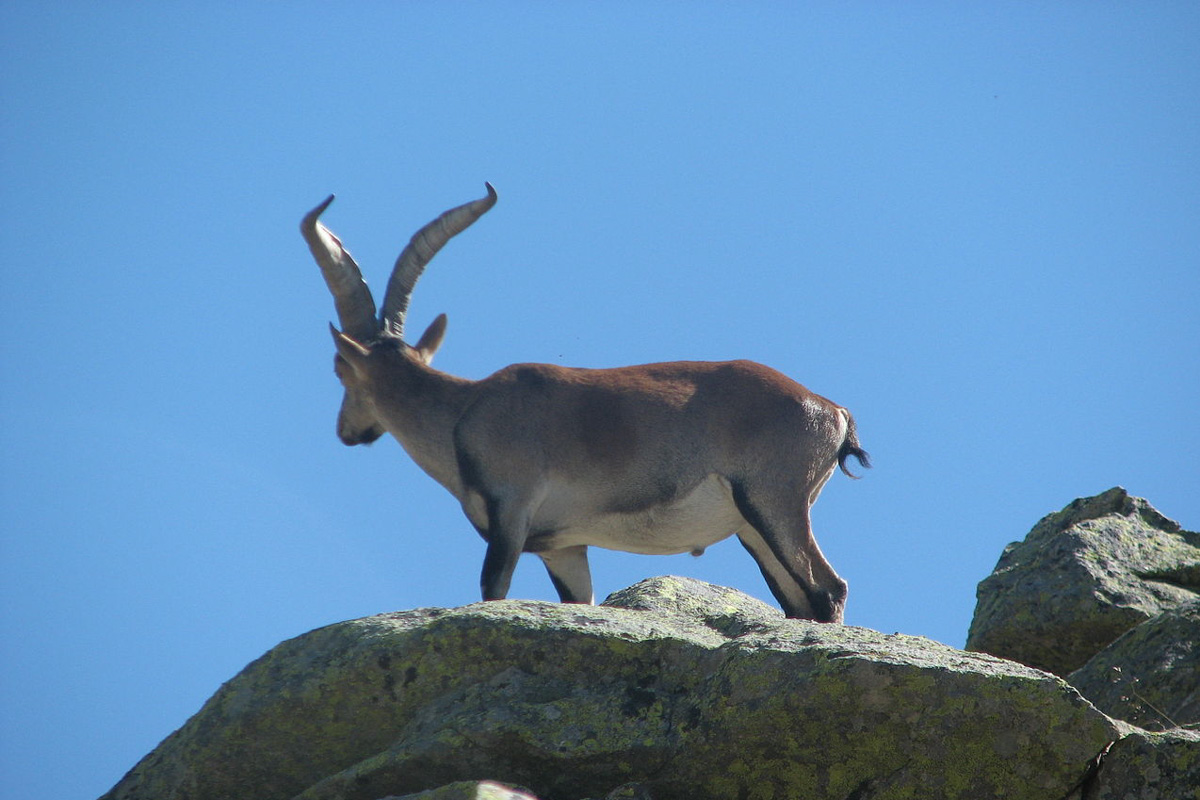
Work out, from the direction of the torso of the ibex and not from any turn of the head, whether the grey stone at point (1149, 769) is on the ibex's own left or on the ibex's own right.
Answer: on the ibex's own left

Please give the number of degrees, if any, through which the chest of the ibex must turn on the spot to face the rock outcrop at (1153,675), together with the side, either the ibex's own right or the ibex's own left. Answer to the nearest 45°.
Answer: approximately 135° to the ibex's own left

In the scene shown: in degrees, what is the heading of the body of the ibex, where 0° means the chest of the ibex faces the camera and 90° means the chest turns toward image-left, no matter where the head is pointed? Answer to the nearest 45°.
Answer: approximately 90°

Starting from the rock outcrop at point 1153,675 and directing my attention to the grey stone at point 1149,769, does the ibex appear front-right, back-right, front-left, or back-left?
back-right
